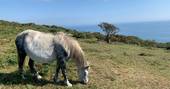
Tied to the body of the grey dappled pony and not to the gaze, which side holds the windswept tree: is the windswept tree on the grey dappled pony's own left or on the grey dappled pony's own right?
on the grey dappled pony's own left

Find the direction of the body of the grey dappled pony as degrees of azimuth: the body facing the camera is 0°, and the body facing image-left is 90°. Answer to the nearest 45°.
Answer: approximately 270°
